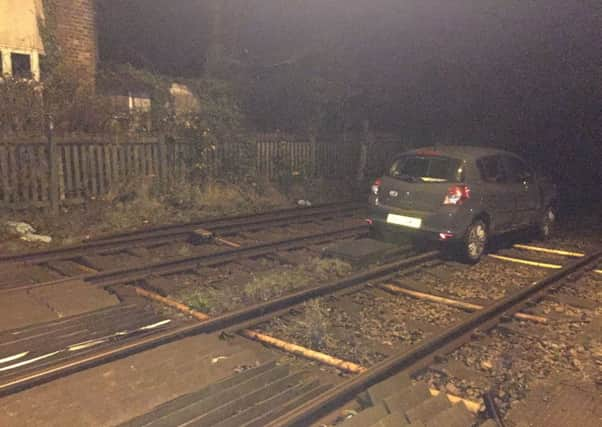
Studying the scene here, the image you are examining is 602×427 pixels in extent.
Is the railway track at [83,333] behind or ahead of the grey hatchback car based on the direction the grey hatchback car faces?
behind

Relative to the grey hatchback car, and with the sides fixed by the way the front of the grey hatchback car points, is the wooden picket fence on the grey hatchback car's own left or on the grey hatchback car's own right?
on the grey hatchback car's own left

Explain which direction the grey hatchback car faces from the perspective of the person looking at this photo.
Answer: facing away from the viewer and to the right of the viewer

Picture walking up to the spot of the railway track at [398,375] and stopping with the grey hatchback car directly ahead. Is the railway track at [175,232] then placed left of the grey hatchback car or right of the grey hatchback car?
left

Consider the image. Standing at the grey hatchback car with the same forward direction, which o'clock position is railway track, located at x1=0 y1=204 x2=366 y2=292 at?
The railway track is roughly at 7 o'clock from the grey hatchback car.
